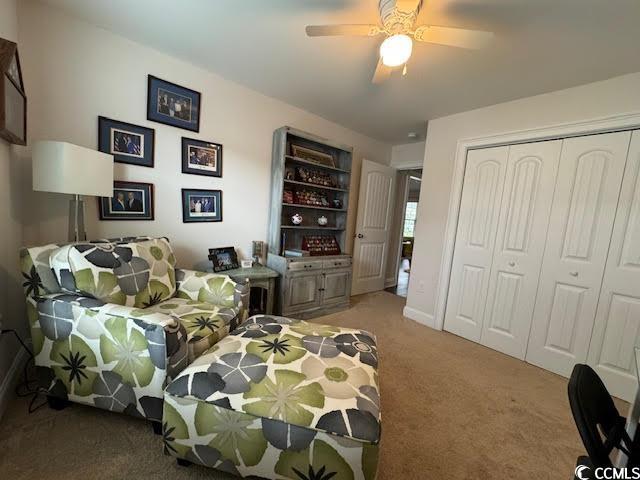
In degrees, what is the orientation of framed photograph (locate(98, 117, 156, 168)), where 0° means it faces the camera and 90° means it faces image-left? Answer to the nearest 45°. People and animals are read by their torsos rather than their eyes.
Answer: approximately 315°

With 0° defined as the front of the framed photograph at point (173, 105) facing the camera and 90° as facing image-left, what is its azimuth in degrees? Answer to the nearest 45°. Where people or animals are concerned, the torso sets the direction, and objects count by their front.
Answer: approximately 315°

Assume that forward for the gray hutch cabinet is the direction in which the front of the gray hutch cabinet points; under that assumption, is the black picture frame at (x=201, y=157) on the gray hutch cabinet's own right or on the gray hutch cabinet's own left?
on the gray hutch cabinet's own right

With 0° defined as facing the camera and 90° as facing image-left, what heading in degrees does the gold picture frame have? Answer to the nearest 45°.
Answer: approximately 315°

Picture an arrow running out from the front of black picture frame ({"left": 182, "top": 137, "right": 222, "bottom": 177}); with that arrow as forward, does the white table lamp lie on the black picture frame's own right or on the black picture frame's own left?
on the black picture frame's own right

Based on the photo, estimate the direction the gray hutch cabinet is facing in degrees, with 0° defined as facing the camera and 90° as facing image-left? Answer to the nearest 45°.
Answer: approximately 315°

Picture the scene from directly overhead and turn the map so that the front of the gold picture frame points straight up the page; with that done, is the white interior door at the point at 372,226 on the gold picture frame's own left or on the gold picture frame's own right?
on the gold picture frame's own left
